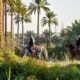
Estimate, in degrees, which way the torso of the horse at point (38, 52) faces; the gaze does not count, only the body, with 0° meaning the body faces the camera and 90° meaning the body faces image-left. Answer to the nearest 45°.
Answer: approximately 90°
